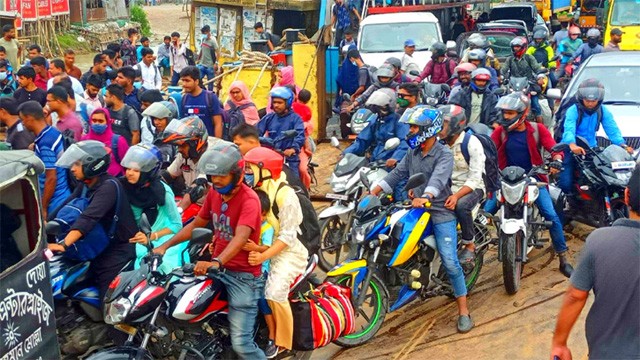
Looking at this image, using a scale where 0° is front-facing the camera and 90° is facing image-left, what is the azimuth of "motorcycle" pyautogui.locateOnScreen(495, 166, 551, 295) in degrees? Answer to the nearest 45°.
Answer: approximately 0°

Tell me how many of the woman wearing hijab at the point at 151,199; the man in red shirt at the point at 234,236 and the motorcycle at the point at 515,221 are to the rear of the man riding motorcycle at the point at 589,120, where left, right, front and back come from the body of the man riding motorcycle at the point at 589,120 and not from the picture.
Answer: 0

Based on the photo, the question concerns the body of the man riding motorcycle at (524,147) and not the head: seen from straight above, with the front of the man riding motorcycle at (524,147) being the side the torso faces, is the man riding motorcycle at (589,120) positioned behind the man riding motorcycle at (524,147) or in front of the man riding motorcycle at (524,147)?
behind

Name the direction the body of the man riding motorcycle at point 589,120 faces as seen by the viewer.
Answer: toward the camera

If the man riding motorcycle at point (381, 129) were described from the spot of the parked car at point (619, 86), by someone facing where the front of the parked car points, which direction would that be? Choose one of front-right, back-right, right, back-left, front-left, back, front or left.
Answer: front-right

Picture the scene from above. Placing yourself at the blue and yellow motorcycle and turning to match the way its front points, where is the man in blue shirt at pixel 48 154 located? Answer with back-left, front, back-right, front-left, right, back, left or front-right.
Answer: front-right

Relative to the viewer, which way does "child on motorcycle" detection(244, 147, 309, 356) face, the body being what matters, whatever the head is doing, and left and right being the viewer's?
facing to the left of the viewer

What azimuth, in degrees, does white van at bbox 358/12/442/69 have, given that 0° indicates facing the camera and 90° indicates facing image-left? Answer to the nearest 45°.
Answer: approximately 0°

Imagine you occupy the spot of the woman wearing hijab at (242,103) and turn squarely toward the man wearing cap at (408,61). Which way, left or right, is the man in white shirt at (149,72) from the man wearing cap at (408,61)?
left

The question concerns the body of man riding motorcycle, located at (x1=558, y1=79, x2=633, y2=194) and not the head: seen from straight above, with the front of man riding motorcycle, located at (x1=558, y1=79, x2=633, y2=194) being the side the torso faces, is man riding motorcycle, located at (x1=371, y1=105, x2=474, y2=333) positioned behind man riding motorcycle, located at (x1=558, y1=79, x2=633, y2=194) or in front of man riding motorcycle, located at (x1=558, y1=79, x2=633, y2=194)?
in front

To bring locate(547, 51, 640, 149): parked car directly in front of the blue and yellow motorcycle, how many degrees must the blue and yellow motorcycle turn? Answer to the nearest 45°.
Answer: approximately 180°

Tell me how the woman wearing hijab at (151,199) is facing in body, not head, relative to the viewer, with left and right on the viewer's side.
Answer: facing the viewer and to the left of the viewer

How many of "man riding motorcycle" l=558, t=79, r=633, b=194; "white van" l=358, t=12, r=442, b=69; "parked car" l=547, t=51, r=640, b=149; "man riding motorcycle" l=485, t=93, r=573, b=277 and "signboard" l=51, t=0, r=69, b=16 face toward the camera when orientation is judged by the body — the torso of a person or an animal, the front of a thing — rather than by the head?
5

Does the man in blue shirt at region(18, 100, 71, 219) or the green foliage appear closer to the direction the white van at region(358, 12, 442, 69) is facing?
the man in blue shirt

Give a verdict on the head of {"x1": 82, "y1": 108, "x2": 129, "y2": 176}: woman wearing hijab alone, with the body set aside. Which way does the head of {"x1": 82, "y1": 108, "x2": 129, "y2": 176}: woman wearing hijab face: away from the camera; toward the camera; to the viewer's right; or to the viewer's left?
toward the camera

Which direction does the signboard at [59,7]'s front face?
toward the camera

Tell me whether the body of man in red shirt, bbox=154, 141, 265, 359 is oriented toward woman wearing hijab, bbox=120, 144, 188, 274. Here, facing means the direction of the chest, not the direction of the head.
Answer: no

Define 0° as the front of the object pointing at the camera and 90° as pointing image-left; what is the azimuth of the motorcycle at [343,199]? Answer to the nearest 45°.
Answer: approximately 45°

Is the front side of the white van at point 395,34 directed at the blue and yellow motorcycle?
yes
